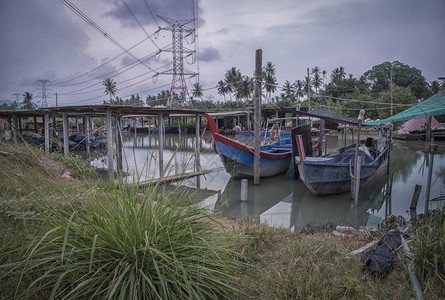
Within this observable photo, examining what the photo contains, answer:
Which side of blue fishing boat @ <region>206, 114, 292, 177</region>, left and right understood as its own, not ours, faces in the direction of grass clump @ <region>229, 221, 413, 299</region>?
left

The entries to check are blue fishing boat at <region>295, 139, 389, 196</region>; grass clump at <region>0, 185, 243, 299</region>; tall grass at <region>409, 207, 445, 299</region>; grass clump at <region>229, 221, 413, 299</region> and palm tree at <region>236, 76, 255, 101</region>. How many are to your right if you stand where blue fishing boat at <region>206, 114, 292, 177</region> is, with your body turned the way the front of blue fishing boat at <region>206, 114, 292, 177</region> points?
1

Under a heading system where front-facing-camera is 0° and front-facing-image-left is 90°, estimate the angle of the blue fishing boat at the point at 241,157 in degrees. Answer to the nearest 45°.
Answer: approximately 90°

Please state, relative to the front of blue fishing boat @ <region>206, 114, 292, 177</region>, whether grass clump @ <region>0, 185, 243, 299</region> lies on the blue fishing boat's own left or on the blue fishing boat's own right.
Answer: on the blue fishing boat's own left

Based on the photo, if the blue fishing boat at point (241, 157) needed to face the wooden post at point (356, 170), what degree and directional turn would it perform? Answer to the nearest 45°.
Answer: approximately 135° to its left

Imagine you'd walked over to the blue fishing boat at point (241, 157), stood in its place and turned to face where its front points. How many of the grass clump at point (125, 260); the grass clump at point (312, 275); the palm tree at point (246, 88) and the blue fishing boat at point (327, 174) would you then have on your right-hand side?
1

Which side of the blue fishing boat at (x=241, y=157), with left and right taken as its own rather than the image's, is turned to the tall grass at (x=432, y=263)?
left

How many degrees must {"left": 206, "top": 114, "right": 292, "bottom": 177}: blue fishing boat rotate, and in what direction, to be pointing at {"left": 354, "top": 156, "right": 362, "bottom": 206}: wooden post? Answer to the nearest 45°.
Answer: approximately 135° to its left

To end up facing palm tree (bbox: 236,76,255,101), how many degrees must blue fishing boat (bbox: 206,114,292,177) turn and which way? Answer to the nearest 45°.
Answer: approximately 90° to its right
